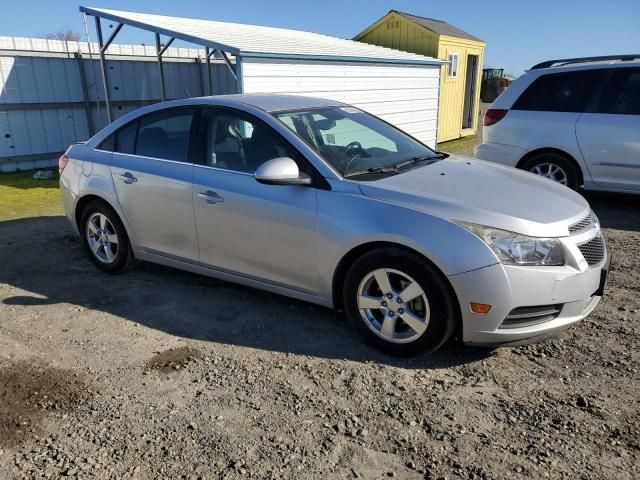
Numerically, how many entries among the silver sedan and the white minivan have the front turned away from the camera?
0

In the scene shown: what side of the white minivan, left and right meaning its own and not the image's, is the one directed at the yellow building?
left

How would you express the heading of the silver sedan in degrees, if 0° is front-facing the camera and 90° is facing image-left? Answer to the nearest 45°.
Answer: approximately 315°

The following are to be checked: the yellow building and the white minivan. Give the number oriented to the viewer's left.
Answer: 0

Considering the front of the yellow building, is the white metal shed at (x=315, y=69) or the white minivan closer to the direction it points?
the white minivan

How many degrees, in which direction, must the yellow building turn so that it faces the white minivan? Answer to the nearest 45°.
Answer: approximately 45° to its right

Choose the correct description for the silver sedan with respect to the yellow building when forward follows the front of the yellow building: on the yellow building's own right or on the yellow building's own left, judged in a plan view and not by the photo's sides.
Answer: on the yellow building's own right

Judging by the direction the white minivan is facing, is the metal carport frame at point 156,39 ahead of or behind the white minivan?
behind

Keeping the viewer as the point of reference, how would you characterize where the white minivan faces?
facing to the right of the viewer

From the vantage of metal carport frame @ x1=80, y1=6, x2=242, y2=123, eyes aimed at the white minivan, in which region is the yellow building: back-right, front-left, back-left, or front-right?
front-left

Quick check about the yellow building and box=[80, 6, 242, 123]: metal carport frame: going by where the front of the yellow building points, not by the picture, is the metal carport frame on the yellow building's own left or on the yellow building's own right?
on the yellow building's own right

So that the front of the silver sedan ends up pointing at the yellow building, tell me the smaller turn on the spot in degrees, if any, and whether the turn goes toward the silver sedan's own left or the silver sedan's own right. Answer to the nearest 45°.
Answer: approximately 135° to the silver sedan's own left

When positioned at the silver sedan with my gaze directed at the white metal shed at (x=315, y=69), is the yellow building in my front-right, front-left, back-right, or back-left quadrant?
front-right

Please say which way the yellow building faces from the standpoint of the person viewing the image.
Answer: facing the viewer and to the right of the viewer

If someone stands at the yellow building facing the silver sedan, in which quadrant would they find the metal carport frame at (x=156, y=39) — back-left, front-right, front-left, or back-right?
front-right

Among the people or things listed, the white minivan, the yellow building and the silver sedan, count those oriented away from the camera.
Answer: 0
